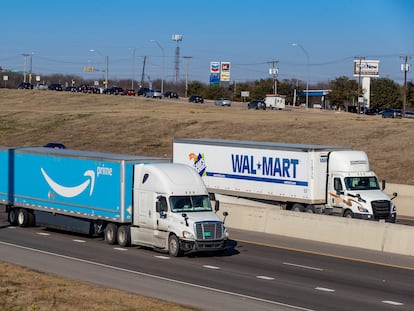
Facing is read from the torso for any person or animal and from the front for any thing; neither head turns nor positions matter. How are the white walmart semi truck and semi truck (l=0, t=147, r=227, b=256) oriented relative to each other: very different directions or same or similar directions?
same or similar directions

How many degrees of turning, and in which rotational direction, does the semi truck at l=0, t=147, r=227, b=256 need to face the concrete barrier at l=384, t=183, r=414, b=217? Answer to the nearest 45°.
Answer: approximately 90° to its left

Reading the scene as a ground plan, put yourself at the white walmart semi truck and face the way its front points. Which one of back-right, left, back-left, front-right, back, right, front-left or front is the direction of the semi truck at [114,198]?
right

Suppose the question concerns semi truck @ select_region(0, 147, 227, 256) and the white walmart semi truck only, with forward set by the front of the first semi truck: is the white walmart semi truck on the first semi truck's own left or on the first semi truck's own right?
on the first semi truck's own left

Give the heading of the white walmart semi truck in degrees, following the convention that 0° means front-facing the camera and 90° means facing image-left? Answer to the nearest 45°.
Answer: approximately 315°

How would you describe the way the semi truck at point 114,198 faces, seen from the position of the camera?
facing the viewer and to the right of the viewer
